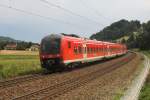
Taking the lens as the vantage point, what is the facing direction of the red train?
facing the viewer and to the left of the viewer
